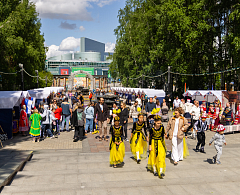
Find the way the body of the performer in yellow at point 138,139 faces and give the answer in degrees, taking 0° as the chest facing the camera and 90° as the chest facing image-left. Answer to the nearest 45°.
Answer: approximately 0°

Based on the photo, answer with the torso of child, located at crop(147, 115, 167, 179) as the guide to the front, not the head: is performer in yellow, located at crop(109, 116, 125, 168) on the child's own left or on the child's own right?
on the child's own right

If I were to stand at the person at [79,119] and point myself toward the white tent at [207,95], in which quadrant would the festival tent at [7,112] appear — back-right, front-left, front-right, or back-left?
back-left

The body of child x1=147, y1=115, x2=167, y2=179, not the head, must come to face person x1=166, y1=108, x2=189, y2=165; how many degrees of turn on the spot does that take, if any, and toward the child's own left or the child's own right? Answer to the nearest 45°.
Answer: approximately 135° to the child's own left

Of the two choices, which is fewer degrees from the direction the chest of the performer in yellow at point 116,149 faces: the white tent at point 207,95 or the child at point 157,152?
the child

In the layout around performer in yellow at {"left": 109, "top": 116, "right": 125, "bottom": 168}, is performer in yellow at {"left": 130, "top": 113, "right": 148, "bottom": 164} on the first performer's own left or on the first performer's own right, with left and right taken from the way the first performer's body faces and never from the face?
on the first performer's own left

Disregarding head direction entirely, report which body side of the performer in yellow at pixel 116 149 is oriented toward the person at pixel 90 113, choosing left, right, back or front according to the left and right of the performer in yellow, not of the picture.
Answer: back

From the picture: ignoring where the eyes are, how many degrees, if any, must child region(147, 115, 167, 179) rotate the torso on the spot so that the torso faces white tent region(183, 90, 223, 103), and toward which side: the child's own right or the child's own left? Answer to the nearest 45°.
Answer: approximately 180°
